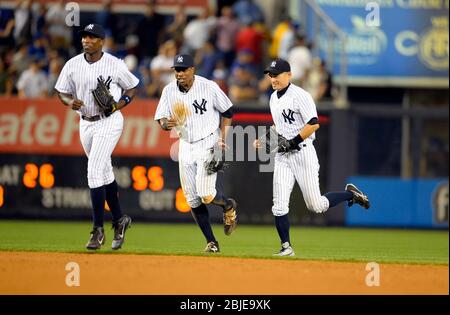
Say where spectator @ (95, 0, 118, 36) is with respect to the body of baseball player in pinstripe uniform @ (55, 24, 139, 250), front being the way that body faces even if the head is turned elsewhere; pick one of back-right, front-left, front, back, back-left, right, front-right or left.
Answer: back-right

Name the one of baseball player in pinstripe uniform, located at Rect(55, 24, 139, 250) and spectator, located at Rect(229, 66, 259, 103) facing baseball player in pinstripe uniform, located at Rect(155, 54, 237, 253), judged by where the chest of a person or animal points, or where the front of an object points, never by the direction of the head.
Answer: the spectator

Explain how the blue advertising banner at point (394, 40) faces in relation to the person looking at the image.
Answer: facing the viewer

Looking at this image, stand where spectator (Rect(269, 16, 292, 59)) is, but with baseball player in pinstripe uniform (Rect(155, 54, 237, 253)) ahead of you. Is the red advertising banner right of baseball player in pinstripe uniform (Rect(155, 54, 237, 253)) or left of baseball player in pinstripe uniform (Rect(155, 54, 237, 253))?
right

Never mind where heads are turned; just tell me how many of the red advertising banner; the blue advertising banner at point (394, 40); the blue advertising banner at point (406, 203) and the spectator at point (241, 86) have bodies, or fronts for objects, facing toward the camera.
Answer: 4

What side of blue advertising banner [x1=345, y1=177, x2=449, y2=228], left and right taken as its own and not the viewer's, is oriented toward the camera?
front

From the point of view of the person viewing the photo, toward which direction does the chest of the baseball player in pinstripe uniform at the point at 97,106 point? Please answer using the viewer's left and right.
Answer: facing the viewer and to the left of the viewer

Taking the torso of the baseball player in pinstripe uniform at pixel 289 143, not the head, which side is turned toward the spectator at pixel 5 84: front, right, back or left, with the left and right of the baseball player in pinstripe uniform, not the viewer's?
right

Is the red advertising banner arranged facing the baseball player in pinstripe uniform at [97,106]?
yes

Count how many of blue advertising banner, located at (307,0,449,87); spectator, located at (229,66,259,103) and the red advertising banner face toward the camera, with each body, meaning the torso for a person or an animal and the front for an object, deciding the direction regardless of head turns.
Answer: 3

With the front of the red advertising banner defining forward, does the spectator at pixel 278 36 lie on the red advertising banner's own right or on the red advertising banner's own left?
on the red advertising banner's own left

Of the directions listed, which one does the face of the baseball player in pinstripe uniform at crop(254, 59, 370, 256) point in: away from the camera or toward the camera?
toward the camera

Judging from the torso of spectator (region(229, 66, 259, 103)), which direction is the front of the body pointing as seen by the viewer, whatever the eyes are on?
toward the camera

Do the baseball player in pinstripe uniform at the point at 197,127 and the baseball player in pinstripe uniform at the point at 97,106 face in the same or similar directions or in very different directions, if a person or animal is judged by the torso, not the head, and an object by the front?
same or similar directions

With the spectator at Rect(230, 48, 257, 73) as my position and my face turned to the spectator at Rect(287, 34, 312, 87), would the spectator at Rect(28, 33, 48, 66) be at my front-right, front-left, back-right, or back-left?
back-right

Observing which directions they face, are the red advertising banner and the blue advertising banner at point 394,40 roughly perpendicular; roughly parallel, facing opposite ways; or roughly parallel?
roughly parallel
